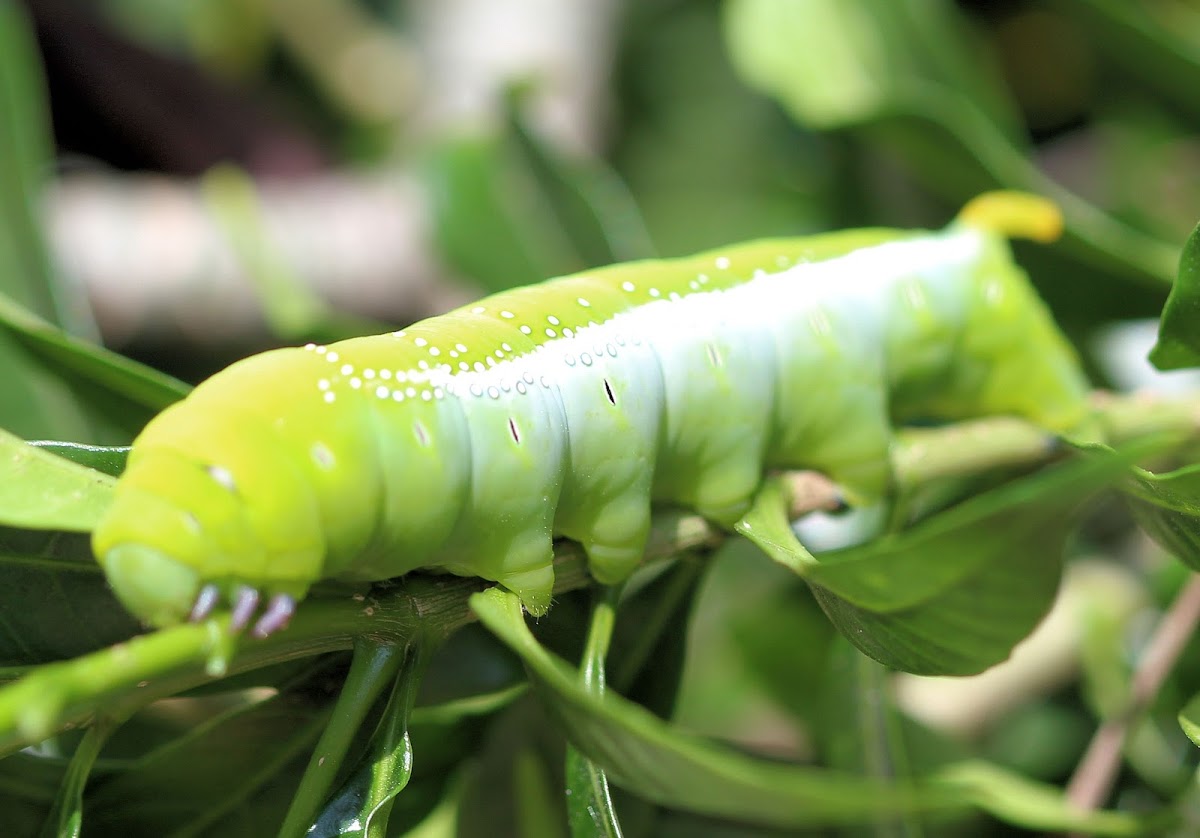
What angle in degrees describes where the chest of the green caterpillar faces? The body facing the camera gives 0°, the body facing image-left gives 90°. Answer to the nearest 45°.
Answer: approximately 45°

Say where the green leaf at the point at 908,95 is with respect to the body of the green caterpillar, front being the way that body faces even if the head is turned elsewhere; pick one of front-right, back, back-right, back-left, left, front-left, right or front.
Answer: back

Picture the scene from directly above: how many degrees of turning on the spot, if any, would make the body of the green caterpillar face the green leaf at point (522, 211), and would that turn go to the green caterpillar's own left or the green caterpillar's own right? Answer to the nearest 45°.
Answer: approximately 135° to the green caterpillar's own right

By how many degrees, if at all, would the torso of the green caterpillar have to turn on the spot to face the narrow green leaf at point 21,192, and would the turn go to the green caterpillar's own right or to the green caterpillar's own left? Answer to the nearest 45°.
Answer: approximately 90° to the green caterpillar's own right

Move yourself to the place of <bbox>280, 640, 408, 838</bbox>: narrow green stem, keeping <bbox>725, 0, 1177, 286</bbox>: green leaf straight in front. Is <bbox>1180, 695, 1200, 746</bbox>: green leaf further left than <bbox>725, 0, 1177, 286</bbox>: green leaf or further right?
right

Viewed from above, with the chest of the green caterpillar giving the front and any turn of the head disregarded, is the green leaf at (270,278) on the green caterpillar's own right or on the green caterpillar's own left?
on the green caterpillar's own right
